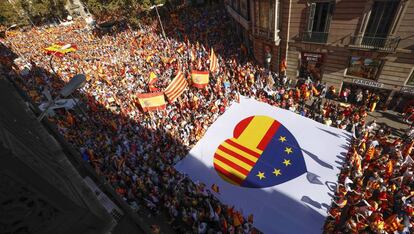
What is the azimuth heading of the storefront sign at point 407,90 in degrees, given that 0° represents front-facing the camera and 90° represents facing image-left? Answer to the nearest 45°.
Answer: approximately 0°

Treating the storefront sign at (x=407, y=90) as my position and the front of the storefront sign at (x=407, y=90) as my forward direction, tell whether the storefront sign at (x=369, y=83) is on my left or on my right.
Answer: on my right
